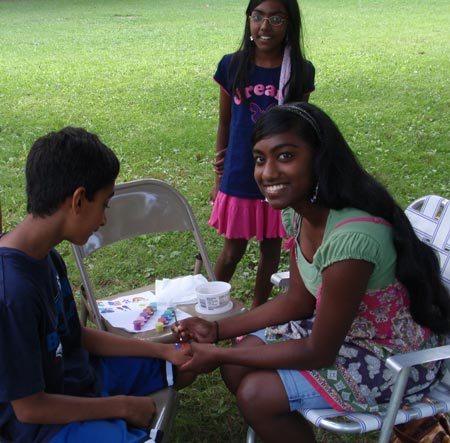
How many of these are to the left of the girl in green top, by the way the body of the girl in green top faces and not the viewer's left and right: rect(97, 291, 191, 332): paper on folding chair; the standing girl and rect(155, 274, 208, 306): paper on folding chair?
0

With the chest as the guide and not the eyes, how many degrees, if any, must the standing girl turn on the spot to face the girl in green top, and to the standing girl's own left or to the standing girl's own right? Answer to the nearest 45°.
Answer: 0° — they already face them

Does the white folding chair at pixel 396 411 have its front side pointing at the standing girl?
no

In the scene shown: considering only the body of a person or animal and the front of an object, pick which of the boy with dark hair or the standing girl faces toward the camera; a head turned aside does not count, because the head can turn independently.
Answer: the standing girl

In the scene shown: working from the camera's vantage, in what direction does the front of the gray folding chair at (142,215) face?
facing the viewer and to the right of the viewer

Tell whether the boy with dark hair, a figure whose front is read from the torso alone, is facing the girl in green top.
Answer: yes

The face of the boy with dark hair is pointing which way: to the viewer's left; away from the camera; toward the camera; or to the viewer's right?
to the viewer's right

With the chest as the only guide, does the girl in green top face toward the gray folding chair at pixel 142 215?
no

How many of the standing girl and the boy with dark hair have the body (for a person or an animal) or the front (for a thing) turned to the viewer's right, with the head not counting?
1

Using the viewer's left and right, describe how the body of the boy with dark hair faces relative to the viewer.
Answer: facing to the right of the viewer

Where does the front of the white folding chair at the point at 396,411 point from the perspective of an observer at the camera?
facing the viewer and to the left of the viewer

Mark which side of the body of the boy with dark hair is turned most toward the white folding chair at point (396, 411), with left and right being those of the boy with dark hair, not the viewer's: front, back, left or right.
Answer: front

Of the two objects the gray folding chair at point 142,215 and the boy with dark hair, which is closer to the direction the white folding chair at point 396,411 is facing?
the boy with dark hair

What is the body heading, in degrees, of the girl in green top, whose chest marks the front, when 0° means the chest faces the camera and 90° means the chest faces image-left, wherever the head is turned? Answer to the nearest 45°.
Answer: approximately 45°

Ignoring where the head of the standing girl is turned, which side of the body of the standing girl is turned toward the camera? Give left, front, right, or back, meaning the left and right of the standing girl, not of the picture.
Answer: front

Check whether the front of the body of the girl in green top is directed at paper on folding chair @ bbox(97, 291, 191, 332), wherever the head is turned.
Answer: no

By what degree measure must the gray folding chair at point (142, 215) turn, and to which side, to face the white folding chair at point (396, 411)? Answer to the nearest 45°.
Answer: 0° — it already faces it
